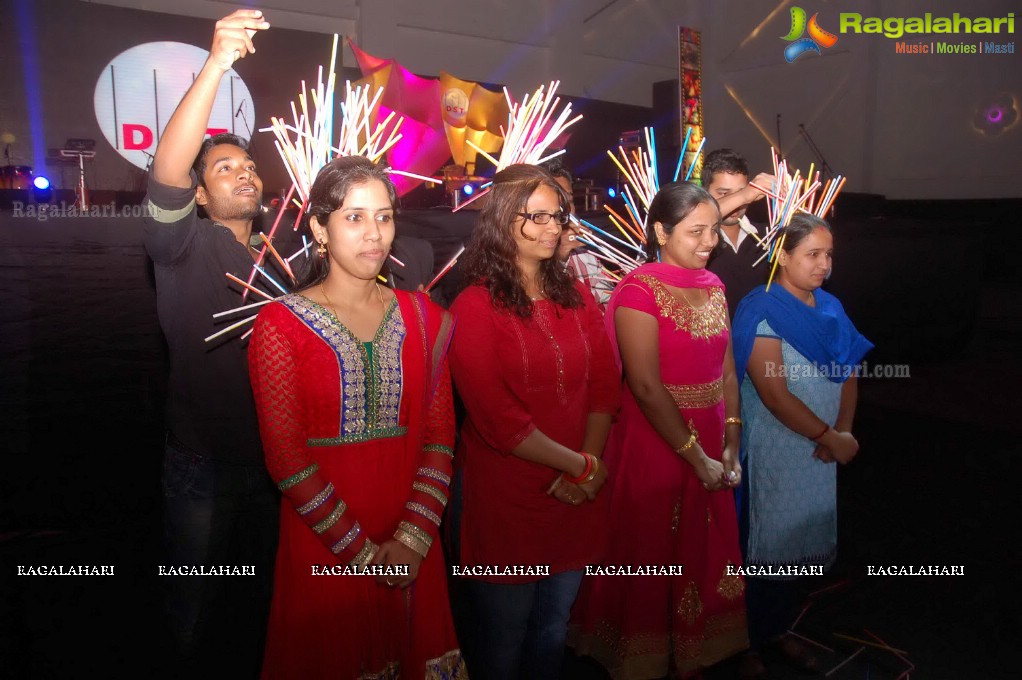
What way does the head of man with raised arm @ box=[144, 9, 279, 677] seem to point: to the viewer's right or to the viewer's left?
to the viewer's right

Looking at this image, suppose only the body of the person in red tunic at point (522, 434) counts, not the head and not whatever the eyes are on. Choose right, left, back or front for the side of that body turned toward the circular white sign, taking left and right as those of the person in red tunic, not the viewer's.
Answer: back

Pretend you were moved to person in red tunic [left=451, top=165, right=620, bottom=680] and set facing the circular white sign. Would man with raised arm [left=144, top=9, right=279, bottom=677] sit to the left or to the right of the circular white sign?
left

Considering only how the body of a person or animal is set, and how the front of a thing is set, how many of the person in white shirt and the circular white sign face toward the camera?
2

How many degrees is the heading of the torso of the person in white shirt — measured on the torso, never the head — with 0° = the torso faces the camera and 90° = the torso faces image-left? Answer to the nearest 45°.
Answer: approximately 0°

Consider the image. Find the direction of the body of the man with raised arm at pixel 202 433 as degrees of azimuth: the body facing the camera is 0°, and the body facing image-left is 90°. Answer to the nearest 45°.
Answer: approximately 315°

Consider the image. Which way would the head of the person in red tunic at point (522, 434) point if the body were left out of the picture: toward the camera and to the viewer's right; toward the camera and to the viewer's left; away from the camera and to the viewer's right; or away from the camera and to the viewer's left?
toward the camera and to the viewer's right

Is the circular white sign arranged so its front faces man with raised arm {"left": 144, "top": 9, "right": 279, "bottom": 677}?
yes
